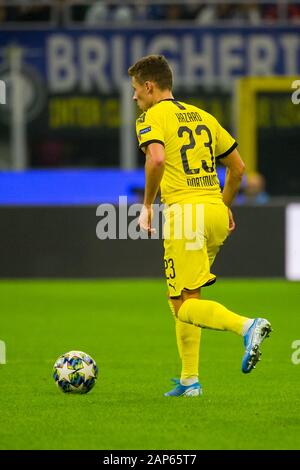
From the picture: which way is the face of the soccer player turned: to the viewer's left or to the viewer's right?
to the viewer's left

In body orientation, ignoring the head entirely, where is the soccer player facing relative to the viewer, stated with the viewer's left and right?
facing away from the viewer and to the left of the viewer
